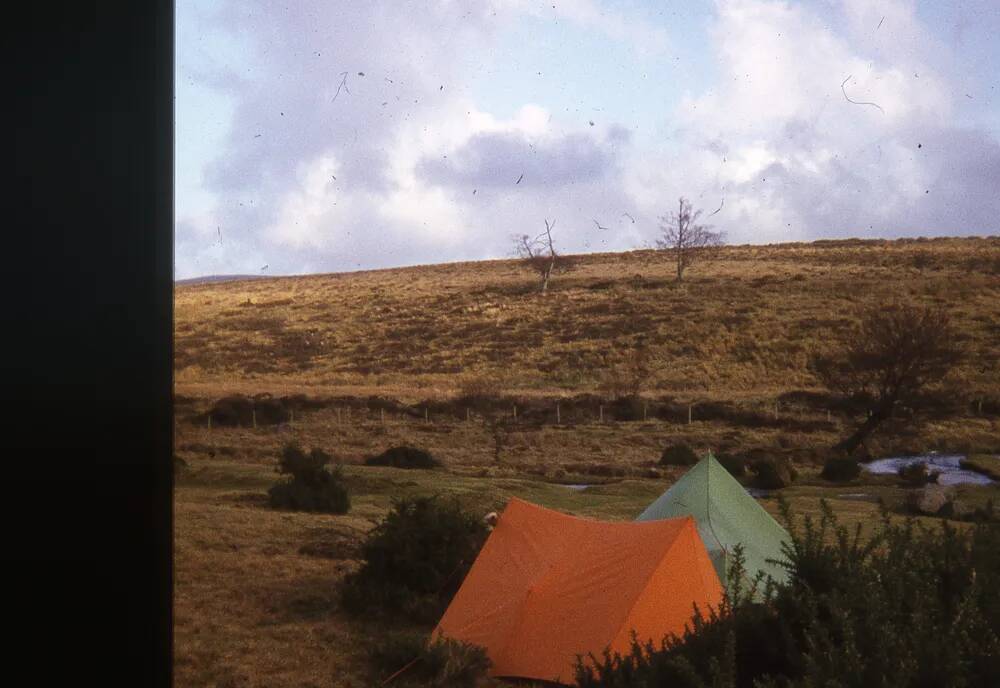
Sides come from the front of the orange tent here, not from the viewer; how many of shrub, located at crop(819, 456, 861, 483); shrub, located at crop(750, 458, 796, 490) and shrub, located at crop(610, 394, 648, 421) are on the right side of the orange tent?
0

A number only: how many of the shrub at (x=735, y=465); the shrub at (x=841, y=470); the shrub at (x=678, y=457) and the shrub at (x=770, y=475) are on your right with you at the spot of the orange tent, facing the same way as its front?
0

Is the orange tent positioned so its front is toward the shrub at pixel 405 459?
no

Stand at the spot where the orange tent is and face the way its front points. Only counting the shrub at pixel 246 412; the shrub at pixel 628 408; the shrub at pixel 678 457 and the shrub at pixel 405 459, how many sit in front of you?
0

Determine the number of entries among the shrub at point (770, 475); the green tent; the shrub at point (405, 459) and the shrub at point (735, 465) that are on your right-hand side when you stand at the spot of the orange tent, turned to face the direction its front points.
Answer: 0

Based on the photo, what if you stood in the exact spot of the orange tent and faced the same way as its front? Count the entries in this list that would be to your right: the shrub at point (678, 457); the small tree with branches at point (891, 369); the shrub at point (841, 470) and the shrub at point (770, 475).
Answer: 0

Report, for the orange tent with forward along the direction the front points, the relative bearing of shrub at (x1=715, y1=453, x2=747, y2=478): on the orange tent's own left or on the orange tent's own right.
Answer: on the orange tent's own left

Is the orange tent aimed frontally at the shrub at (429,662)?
no

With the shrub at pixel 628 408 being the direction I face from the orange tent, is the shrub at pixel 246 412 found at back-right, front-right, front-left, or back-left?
front-left

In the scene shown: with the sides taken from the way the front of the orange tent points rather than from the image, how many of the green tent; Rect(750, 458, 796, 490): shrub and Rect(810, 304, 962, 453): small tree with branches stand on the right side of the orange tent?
0

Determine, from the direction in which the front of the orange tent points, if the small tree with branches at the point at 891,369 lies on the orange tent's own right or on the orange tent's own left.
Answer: on the orange tent's own left

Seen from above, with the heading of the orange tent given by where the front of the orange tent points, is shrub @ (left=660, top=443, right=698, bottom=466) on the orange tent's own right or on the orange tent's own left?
on the orange tent's own left
